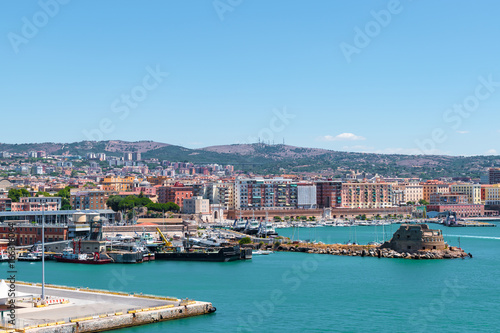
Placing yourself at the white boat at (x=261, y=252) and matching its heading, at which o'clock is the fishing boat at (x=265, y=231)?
the fishing boat at (x=265, y=231) is roughly at 9 o'clock from the white boat at (x=261, y=252).

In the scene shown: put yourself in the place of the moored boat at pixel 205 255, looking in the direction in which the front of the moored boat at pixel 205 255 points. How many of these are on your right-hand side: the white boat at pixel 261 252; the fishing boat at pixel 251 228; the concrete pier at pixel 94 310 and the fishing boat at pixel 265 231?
1

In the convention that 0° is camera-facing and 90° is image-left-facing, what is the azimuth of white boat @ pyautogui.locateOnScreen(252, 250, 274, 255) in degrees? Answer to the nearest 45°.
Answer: approximately 270°

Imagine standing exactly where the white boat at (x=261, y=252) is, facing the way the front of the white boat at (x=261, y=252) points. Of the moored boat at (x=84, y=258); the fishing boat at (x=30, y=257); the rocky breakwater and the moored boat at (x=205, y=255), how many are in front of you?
1

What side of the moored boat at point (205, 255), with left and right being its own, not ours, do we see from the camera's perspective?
right

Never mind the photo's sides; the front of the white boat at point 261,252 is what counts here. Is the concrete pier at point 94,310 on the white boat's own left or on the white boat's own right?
on the white boat's own right

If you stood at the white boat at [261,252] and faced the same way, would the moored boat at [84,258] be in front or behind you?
behind

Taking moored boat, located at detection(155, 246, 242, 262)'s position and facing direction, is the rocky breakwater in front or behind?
in front

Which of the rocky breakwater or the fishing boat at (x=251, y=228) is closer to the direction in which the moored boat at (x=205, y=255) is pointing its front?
the rocky breakwater

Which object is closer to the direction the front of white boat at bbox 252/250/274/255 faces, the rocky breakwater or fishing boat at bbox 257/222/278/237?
the rocky breakwater

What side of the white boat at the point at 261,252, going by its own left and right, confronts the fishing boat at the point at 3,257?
back

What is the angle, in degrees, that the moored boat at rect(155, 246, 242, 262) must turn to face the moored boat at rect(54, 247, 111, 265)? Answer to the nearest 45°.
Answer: approximately 180°

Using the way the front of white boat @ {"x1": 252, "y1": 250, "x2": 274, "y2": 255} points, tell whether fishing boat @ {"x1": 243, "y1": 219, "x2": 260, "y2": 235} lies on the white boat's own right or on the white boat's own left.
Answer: on the white boat's own left

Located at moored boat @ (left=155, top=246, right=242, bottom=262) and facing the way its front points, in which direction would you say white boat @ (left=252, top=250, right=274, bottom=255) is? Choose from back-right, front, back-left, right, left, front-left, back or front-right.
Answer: front-left
